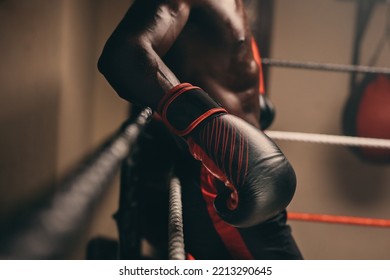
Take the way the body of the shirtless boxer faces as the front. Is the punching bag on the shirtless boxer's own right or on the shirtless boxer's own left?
on the shirtless boxer's own left

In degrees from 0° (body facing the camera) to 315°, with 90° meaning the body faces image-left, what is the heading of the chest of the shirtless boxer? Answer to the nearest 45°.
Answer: approximately 315°
